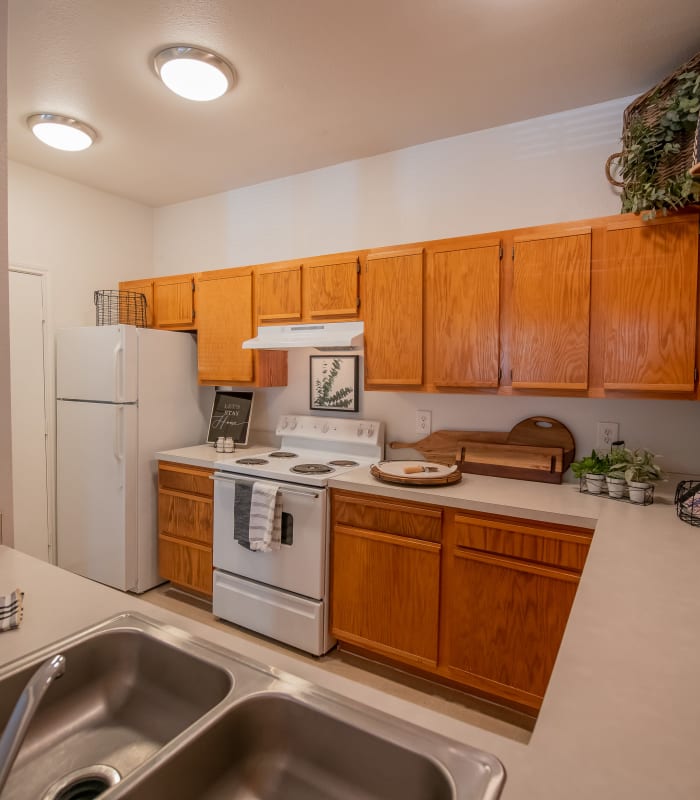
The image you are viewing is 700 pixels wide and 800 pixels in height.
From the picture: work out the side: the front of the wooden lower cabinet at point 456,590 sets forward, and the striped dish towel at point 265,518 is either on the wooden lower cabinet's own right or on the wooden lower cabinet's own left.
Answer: on the wooden lower cabinet's own right

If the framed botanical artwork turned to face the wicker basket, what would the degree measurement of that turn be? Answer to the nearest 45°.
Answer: approximately 90° to its left

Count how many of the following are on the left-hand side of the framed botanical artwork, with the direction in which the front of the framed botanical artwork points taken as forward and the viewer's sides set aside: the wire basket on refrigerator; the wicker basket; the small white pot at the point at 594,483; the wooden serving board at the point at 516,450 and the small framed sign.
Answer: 3

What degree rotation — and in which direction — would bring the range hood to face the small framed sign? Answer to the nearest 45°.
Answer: approximately 90° to its right

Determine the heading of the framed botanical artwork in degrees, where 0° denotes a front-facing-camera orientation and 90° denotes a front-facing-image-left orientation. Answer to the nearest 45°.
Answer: approximately 45°

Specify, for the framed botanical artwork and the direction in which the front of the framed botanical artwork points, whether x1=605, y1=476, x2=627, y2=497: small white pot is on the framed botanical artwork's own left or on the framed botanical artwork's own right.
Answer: on the framed botanical artwork's own left

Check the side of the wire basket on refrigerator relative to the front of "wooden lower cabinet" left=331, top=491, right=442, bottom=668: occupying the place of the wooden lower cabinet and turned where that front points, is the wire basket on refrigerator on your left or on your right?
on your right

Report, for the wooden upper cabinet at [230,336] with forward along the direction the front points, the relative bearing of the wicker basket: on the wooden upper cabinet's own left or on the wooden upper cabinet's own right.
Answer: on the wooden upper cabinet's own left

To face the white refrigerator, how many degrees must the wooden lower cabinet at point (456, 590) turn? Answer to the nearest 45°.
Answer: approximately 45° to its right

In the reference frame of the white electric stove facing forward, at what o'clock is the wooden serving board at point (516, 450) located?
The wooden serving board is roughly at 8 o'clock from the white electric stove.
